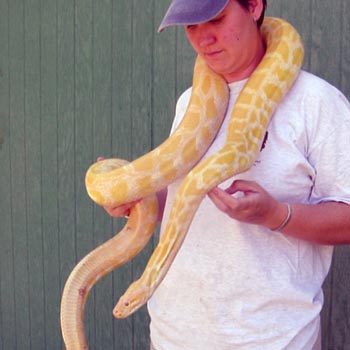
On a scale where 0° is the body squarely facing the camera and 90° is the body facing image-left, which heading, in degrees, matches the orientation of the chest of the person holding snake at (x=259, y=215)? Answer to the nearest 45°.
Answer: approximately 45°
